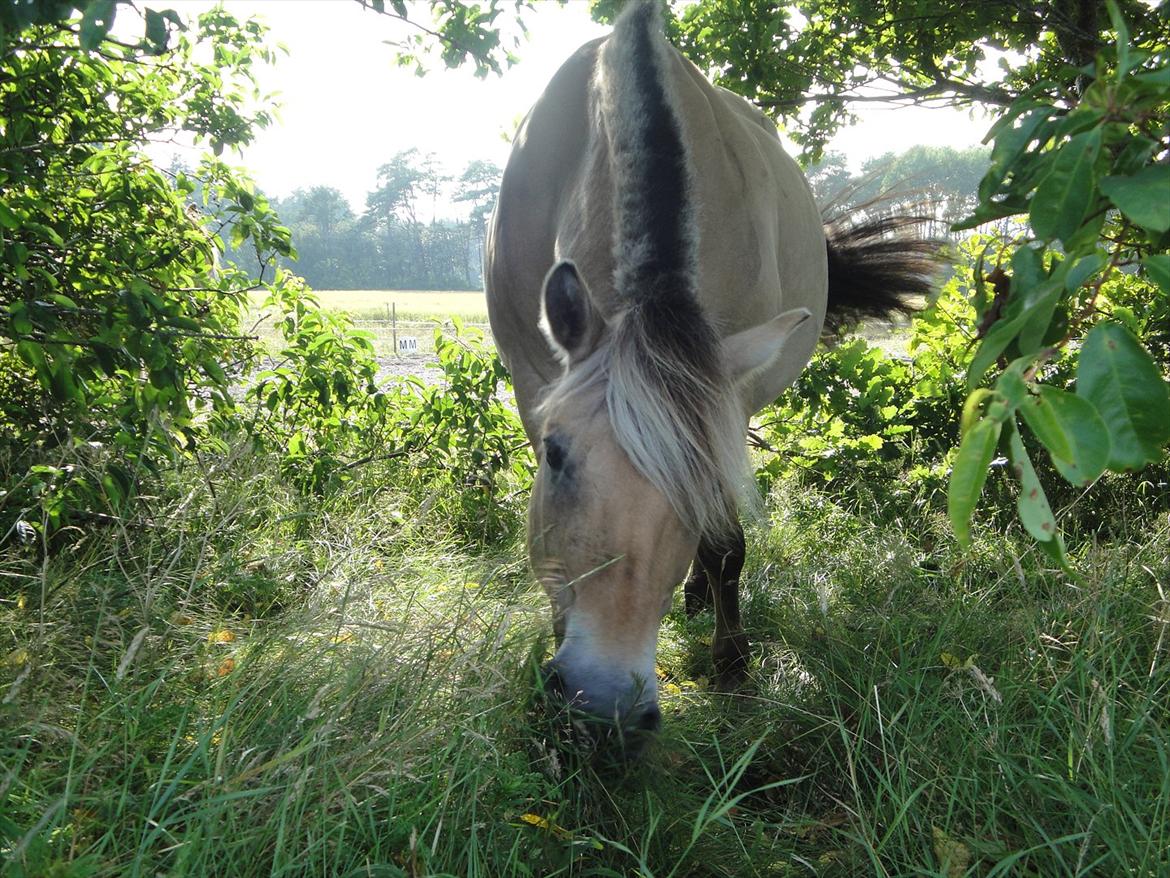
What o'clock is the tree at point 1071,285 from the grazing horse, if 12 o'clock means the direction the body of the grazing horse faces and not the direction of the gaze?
The tree is roughly at 11 o'clock from the grazing horse.

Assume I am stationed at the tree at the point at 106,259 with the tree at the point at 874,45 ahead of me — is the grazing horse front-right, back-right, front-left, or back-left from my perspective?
front-right

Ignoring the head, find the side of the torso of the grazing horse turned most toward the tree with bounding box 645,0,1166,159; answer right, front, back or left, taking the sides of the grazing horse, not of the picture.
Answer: back

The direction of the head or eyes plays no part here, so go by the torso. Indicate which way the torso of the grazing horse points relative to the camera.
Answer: toward the camera

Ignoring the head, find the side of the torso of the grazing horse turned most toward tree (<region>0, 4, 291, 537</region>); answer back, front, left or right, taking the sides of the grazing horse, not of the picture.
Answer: right
